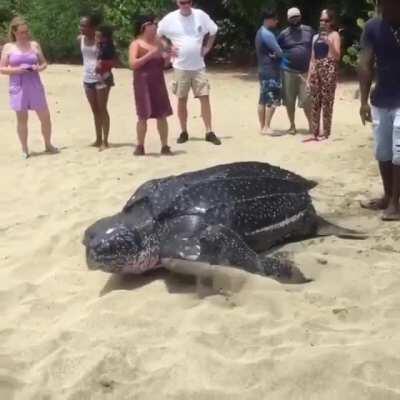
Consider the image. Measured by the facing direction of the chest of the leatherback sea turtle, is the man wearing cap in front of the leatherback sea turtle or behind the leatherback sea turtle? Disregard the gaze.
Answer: behind

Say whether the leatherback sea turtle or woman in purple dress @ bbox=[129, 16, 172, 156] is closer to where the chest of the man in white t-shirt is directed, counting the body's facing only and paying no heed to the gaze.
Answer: the leatherback sea turtle

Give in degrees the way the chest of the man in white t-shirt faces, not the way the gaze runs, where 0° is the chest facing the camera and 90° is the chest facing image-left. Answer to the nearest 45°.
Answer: approximately 0°

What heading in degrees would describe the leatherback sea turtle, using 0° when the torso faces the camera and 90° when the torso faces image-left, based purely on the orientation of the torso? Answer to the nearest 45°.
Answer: approximately 45°

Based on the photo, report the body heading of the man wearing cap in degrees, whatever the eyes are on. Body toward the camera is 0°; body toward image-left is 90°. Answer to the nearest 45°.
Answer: approximately 0°
